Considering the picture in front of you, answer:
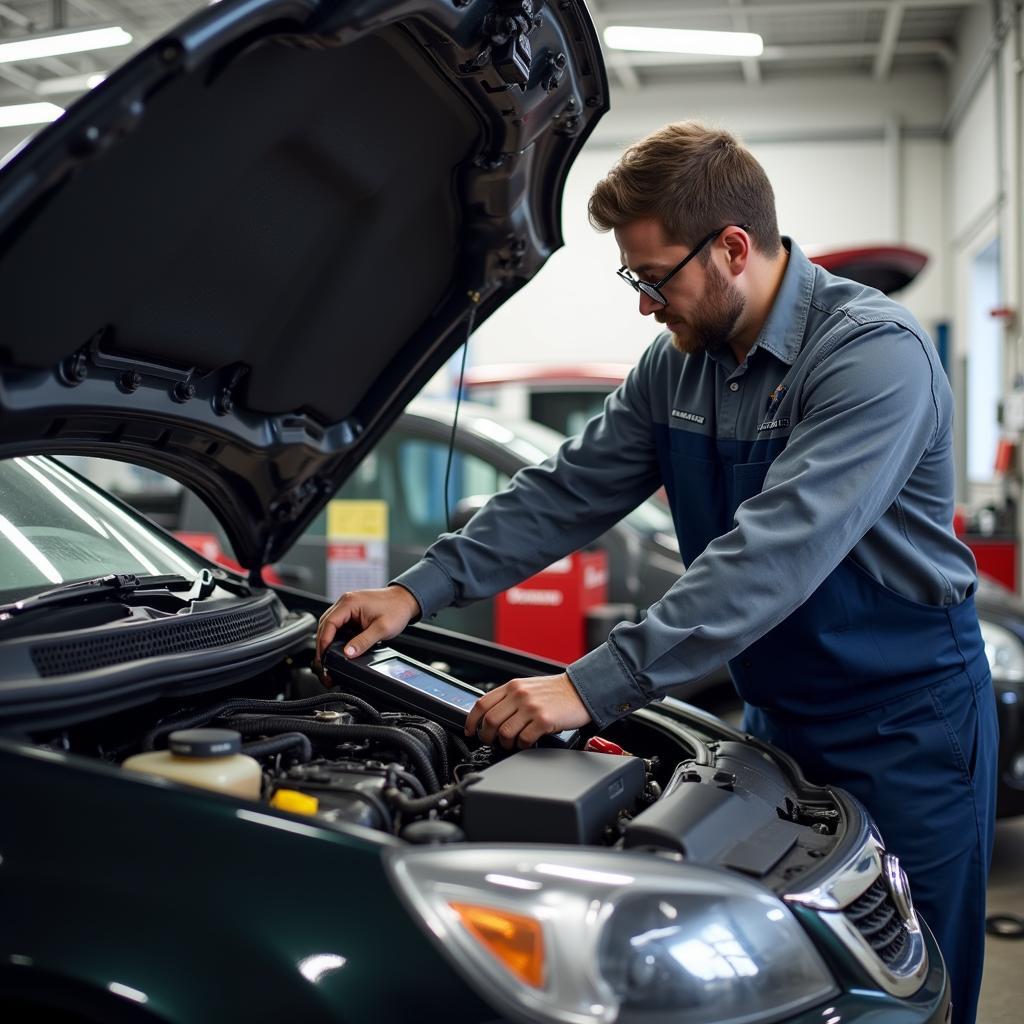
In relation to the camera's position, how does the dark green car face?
facing the viewer and to the right of the viewer

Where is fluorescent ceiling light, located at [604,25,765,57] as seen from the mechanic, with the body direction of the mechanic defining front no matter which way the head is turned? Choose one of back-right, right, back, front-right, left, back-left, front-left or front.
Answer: back-right

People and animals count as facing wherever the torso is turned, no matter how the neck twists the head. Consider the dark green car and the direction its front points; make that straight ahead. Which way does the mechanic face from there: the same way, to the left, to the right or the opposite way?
to the right

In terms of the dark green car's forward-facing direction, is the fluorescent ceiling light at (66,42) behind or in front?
behind

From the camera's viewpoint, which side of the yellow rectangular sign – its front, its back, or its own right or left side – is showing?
front

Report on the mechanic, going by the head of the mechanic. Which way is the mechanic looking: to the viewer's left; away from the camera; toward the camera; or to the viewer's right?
to the viewer's left

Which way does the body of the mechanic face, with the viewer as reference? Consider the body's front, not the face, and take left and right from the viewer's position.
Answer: facing the viewer and to the left of the viewer

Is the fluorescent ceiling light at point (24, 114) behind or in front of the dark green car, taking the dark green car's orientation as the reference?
behind

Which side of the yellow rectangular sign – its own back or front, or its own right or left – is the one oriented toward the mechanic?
front

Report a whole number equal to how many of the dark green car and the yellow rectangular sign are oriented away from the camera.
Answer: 0

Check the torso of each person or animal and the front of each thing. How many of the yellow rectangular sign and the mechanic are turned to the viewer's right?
0
